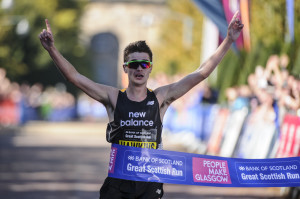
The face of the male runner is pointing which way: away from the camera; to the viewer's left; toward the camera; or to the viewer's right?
toward the camera

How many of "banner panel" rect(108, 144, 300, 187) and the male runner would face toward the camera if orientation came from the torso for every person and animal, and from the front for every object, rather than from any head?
2

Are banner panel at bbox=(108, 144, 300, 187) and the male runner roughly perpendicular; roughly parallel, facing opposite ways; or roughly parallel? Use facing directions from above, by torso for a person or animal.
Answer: roughly parallel

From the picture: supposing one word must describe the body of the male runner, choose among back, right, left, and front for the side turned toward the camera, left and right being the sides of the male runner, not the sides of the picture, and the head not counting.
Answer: front

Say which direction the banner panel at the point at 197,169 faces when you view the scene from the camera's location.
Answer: facing the viewer

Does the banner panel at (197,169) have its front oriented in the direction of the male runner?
no
